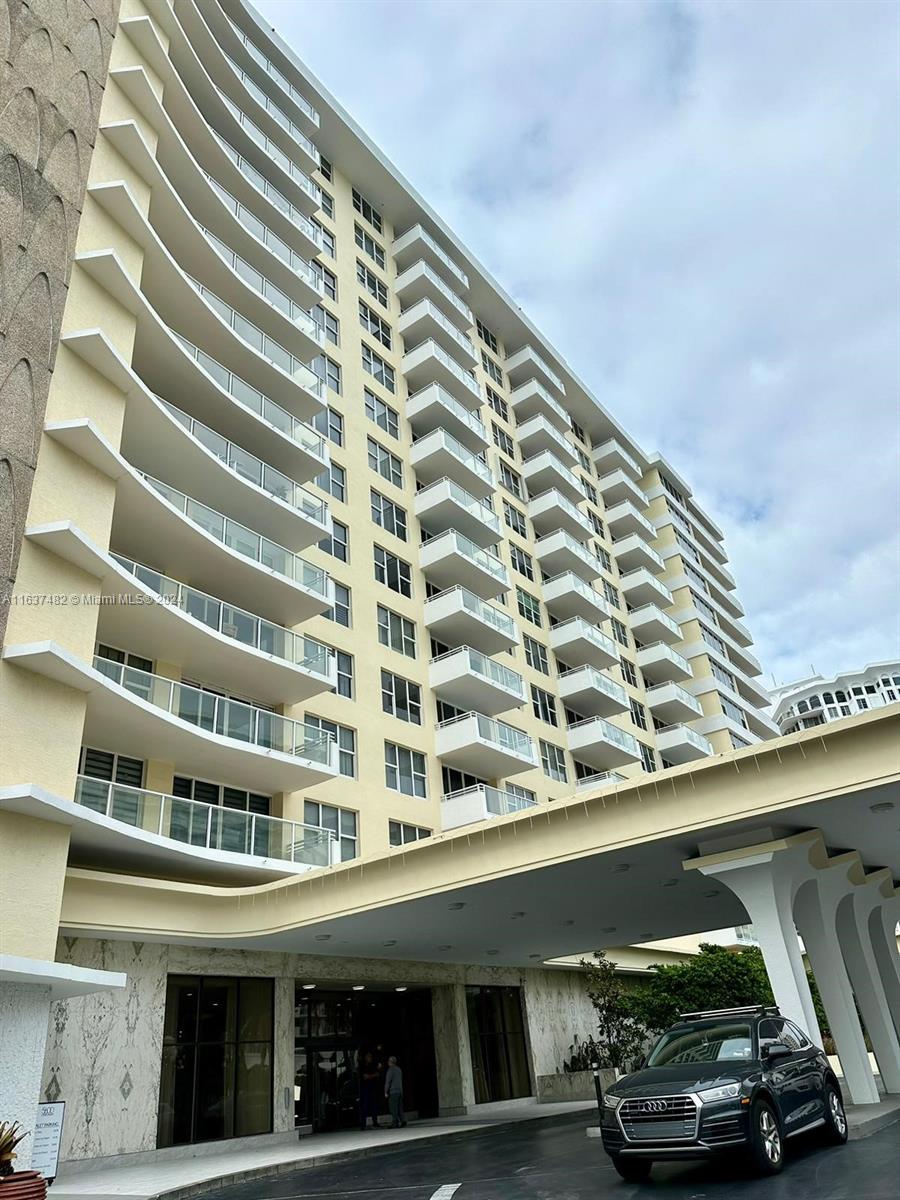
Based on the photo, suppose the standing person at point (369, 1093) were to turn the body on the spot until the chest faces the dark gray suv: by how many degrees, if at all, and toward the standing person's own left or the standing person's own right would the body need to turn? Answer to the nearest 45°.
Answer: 0° — they already face it

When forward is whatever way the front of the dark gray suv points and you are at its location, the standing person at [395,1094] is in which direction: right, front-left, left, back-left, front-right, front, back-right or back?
right

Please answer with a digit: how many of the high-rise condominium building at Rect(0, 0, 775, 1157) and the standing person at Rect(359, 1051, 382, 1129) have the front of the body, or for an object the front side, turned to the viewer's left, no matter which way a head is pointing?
0

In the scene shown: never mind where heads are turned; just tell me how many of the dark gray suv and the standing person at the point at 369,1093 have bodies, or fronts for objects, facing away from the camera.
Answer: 0

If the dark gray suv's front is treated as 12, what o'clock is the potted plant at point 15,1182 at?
The potted plant is roughly at 1 o'clock from the dark gray suv.

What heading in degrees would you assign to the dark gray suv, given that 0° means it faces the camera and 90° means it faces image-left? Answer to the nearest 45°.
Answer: approximately 45°

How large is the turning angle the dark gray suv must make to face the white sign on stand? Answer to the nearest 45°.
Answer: approximately 45° to its right
